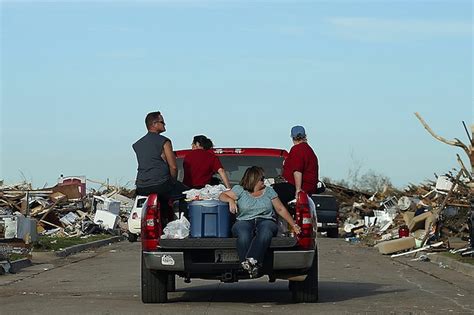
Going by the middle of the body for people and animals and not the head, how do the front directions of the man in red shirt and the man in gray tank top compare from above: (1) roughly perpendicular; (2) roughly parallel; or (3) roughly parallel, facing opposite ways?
roughly perpendicular

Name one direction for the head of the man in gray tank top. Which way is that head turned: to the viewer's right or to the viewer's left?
to the viewer's right

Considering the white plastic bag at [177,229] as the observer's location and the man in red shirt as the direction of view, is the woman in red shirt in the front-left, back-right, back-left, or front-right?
front-left

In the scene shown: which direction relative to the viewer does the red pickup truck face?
away from the camera

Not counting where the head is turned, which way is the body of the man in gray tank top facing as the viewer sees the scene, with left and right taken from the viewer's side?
facing away from the viewer and to the right of the viewer
